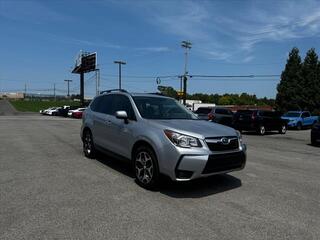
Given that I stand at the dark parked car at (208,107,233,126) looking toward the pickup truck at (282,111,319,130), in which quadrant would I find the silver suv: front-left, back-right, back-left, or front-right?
back-right

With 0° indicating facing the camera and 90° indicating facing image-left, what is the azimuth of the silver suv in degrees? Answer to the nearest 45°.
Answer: approximately 315°

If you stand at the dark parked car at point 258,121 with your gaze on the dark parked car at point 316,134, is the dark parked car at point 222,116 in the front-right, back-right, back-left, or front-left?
back-right

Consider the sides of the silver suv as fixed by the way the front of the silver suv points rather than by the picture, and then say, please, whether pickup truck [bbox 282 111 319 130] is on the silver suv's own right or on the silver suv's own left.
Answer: on the silver suv's own left

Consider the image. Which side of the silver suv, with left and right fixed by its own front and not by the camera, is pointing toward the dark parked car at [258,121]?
left

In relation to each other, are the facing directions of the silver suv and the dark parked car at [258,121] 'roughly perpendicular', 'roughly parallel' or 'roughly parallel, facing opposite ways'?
roughly perpendicular
